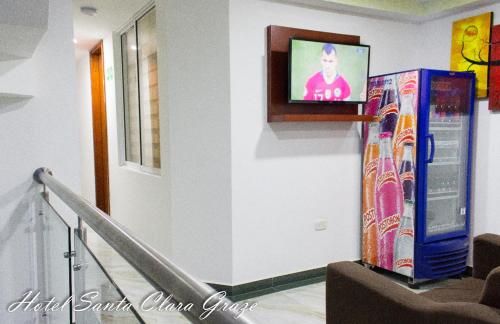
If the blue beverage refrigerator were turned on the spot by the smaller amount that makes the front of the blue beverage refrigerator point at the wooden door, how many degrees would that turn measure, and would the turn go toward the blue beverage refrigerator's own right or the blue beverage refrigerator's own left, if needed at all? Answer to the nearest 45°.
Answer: approximately 135° to the blue beverage refrigerator's own right

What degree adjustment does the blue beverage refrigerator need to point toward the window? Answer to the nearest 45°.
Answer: approximately 135° to its right

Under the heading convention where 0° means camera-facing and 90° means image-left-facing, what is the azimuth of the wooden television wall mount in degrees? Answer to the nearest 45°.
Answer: approximately 315°

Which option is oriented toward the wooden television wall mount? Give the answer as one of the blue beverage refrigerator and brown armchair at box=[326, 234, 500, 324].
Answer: the brown armchair

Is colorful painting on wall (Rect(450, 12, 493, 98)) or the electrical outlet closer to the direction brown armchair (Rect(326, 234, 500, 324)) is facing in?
the electrical outlet

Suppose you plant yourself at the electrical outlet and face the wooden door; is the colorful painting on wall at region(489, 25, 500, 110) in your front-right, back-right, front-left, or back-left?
back-right

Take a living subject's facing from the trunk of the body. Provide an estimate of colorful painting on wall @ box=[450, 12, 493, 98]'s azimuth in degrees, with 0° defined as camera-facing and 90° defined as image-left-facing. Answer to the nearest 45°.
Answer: approximately 45°

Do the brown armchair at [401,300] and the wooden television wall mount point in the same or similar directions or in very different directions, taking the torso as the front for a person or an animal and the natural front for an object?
very different directions

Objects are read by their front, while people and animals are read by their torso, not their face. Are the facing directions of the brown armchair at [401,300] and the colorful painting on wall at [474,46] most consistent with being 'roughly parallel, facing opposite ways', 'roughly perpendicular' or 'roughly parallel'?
roughly perpendicular

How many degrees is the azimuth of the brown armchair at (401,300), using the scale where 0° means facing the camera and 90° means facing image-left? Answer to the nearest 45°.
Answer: approximately 135°
